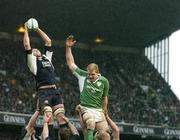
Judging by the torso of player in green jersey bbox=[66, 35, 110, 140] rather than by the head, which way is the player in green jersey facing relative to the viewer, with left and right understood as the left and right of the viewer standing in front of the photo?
facing the viewer

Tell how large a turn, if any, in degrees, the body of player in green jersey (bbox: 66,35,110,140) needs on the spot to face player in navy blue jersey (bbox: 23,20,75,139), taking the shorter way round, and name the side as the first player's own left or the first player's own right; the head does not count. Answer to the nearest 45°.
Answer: approximately 135° to the first player's own right
